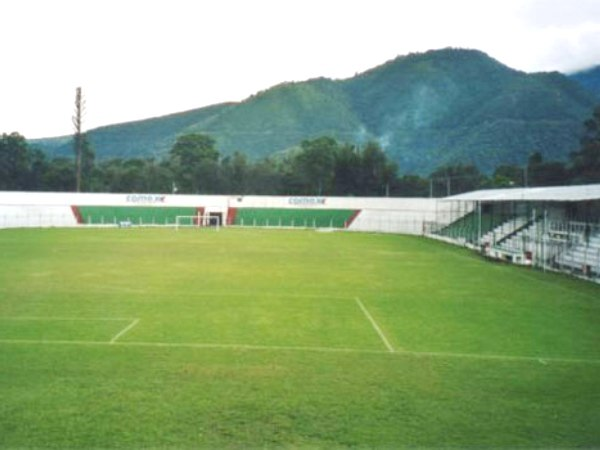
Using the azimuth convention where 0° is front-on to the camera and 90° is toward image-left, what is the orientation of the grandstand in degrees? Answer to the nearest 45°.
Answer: approximately 45°
